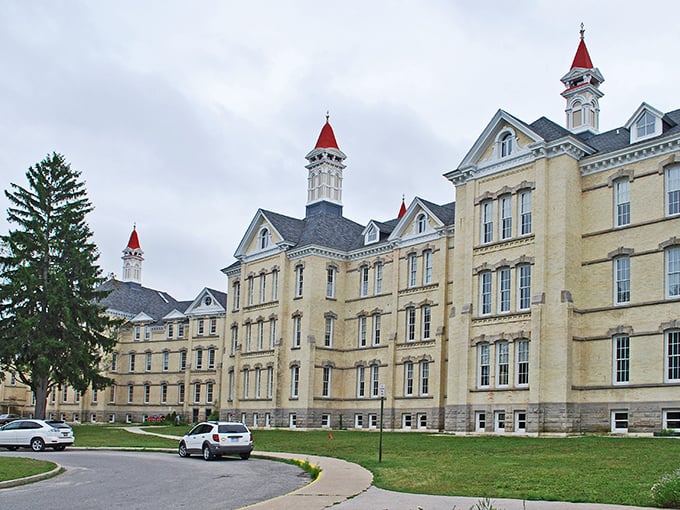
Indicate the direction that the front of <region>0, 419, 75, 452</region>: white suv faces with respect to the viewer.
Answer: facing away from the viewer and to the left of the viewer

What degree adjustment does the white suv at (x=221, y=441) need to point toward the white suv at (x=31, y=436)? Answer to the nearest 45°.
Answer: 0° — it already faces it

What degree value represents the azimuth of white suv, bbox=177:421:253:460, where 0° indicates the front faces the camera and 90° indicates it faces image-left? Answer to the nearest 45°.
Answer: approximately 135°

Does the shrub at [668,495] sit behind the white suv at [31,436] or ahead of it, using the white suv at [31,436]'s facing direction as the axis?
behind

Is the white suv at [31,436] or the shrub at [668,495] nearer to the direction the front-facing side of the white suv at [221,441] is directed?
the white suv

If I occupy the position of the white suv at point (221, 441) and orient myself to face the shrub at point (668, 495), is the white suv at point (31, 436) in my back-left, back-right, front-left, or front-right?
back-right

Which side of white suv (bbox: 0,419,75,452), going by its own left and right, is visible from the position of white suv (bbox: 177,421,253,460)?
back

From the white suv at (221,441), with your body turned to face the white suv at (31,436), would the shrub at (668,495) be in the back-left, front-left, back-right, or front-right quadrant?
back-left
